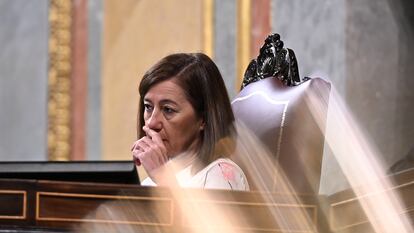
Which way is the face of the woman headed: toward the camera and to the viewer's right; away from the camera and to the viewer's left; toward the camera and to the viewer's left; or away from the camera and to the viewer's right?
toward the camera and to the viewer's left

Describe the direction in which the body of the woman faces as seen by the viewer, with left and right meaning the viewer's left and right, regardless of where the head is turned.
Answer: facing the viewer and to the left of the viewer
